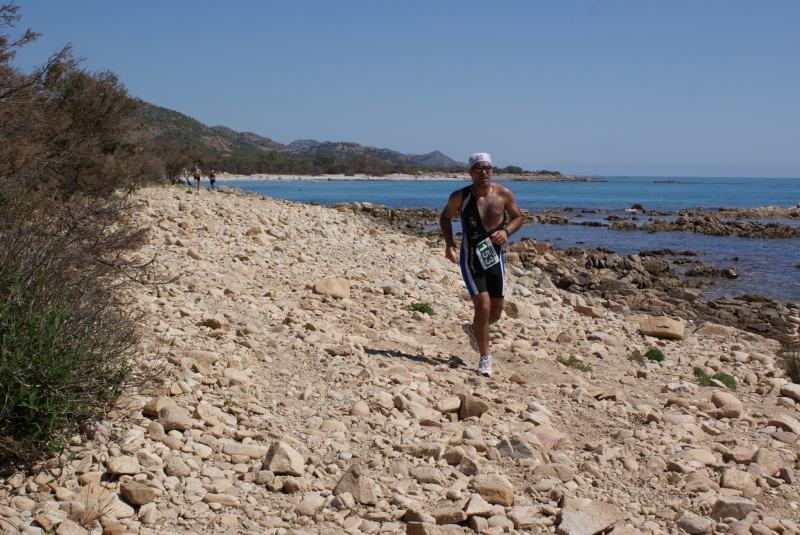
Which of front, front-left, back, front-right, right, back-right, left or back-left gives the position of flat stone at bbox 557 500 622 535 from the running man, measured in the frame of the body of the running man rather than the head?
front-right

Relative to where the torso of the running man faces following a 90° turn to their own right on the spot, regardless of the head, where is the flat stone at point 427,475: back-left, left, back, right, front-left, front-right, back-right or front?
front-left

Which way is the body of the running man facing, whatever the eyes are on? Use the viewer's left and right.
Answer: facing the viewer and to the right of the viewer

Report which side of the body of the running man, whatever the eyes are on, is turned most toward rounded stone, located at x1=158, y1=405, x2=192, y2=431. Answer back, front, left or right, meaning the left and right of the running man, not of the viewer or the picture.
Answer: right

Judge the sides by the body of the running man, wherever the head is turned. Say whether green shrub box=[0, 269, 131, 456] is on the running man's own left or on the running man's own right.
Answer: on the running man's own right

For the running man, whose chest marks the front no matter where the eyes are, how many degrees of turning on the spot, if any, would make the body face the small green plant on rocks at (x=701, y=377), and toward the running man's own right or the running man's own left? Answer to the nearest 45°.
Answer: approximately 90° to the running man's own left

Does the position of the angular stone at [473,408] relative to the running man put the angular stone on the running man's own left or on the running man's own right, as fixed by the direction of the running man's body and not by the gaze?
on the running man's own right

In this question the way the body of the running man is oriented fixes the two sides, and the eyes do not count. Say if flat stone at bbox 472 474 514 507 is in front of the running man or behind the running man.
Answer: in front

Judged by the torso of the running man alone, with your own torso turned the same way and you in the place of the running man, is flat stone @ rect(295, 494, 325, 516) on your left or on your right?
on your right

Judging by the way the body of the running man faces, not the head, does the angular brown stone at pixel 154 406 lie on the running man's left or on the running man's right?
on the running man's right

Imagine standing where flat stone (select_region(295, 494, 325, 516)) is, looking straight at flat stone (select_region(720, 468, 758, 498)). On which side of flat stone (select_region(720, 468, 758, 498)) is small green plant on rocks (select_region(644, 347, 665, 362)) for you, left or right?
left

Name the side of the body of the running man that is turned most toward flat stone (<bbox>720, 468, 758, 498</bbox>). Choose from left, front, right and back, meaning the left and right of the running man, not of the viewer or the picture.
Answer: front

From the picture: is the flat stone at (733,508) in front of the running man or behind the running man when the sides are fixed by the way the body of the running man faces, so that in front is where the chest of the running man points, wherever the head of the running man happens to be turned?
in front
